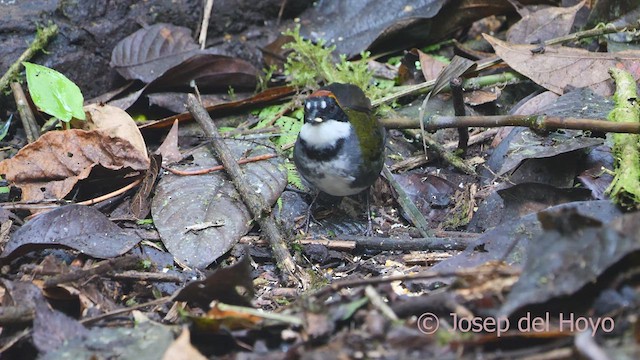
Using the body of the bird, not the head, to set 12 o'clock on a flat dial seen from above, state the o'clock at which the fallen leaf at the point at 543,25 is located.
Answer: The fallen leaf is roughly at 6 o'clock from the bird.

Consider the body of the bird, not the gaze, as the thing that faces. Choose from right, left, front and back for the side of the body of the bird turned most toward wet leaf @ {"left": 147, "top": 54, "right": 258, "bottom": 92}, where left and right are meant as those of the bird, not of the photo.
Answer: right

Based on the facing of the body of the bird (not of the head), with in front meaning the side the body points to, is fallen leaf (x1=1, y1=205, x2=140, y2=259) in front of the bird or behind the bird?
in front

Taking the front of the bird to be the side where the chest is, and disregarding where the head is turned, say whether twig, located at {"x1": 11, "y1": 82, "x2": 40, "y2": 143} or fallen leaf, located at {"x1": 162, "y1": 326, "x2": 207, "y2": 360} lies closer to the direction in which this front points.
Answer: the fallen leaf

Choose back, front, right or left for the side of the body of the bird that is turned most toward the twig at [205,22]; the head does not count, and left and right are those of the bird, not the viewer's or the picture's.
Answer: right

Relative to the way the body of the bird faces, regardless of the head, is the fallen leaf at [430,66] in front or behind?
behind

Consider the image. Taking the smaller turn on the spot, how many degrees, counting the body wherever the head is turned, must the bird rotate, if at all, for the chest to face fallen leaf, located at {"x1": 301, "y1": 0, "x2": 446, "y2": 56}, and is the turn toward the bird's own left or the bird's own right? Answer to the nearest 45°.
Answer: approximately 135° to the bird's own right

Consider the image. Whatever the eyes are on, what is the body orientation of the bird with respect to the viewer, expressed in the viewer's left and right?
facing the viewer and to the left of the viewer

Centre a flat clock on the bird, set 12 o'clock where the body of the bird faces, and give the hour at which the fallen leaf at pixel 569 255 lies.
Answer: The fallen leaf is roughly at 10 o'clock from the bird.

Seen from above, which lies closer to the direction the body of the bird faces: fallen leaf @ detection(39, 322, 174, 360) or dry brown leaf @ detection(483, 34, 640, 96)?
the fallen leaf

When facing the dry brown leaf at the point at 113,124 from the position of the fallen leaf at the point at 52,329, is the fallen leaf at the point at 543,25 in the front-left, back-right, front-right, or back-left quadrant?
front-right

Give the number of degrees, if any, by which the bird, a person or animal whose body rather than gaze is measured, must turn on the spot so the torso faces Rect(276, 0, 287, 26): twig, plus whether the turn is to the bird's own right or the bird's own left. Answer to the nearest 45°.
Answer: approximately 135° to the bird's own right

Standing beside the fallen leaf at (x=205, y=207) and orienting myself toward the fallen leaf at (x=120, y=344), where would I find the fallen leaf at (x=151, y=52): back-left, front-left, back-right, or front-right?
back-right

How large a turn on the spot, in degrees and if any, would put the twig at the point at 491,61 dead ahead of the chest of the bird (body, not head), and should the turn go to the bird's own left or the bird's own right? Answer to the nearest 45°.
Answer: approximately 180°

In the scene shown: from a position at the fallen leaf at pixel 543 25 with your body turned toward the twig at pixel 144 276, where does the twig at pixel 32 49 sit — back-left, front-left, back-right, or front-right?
front-right
